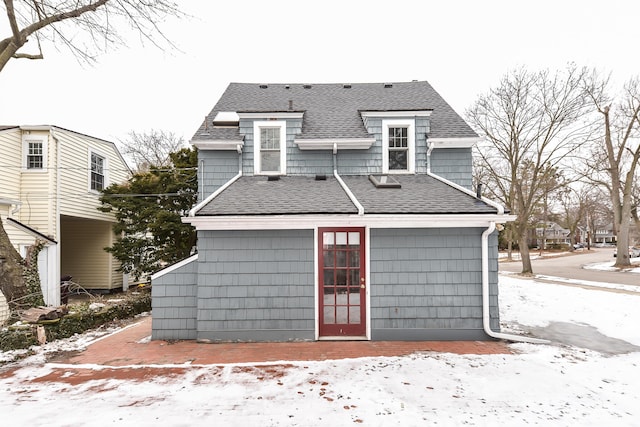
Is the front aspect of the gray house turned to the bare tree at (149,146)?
no

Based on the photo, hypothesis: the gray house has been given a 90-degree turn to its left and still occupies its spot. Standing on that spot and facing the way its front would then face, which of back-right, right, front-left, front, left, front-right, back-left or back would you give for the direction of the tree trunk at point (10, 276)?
back

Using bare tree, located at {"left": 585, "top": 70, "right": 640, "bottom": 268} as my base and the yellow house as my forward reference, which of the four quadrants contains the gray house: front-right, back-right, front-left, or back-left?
front-left

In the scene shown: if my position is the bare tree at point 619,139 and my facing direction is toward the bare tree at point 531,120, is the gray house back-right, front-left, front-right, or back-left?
front-left

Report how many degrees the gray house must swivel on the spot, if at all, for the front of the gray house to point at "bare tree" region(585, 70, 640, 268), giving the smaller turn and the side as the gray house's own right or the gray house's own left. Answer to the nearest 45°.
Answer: approximately 135° to the gray house's own left

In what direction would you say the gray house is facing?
toward the camera

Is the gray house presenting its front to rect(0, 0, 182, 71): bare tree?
no

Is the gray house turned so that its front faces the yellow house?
no

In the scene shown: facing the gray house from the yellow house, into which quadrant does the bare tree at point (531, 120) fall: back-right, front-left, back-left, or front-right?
front-left

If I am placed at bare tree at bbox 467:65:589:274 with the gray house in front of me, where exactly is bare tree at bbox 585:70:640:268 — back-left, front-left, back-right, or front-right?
back-left
